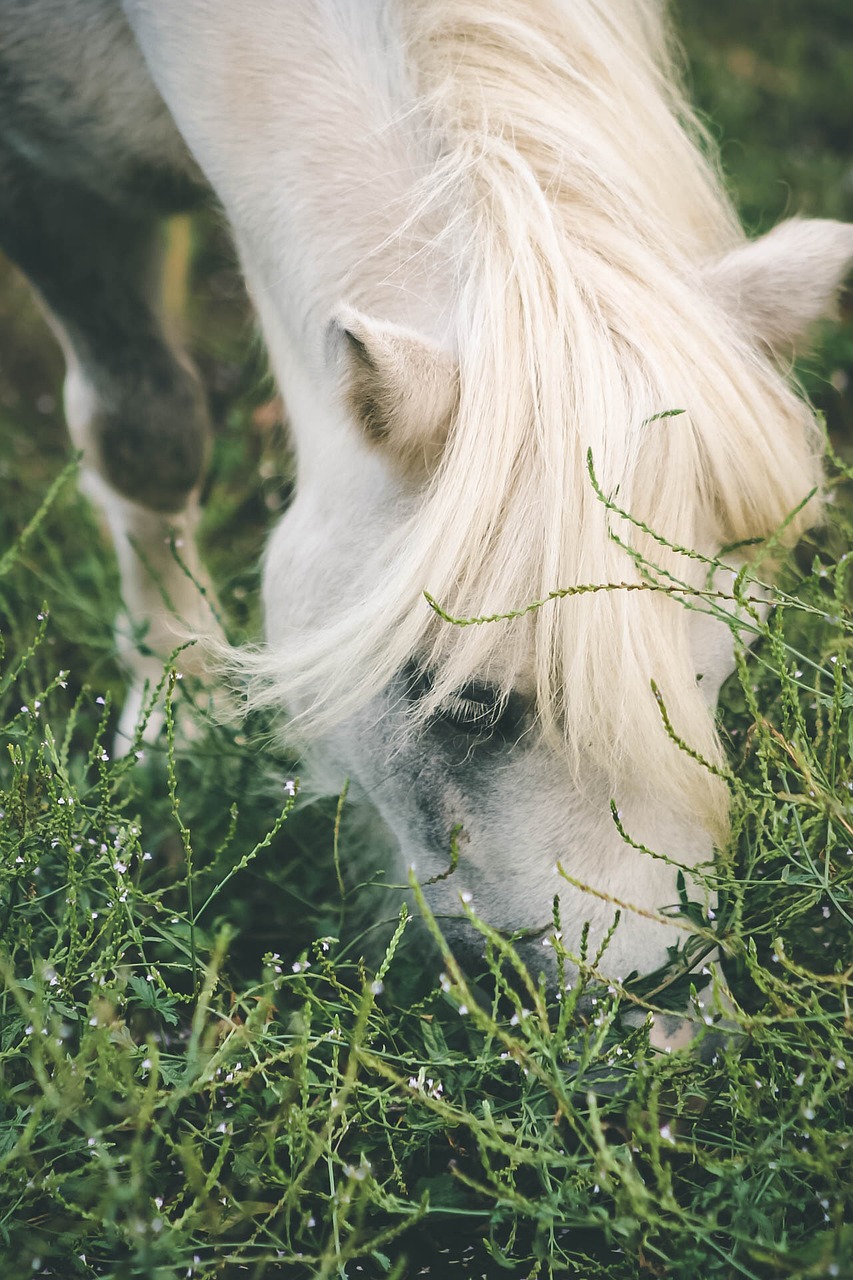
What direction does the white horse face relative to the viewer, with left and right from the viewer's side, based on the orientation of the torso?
facing the viewer and to the right of the viewer
